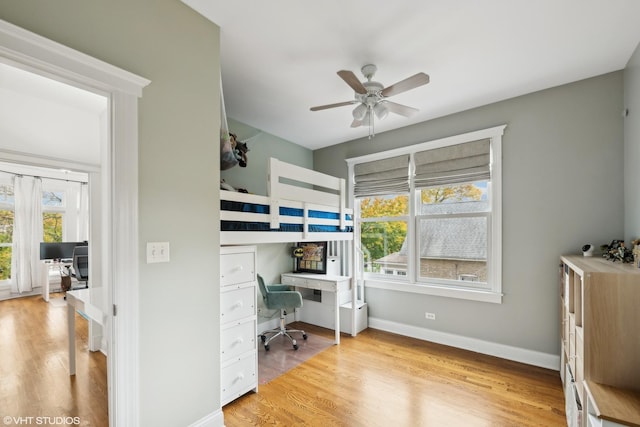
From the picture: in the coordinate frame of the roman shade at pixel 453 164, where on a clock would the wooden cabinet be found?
The wooden cabinet is roughly at 10 o'clock from the roman shade.

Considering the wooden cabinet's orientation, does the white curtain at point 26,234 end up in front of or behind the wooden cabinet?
in front

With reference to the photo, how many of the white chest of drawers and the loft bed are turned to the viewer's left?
0

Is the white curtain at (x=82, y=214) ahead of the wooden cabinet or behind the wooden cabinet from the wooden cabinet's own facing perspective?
ahead

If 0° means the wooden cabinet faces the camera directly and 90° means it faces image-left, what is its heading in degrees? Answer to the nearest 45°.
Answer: approximately 90°

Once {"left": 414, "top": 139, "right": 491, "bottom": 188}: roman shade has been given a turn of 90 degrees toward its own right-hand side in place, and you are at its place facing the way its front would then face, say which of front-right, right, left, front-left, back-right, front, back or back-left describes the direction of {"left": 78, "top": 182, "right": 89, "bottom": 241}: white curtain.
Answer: front-left

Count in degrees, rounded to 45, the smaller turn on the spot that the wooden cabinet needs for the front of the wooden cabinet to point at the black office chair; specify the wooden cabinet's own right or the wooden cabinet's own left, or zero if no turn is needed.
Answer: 0° — it already faces it

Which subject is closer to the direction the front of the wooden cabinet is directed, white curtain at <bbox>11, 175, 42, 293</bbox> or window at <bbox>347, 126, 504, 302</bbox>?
the white curtain

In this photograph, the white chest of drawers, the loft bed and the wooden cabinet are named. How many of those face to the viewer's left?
1
